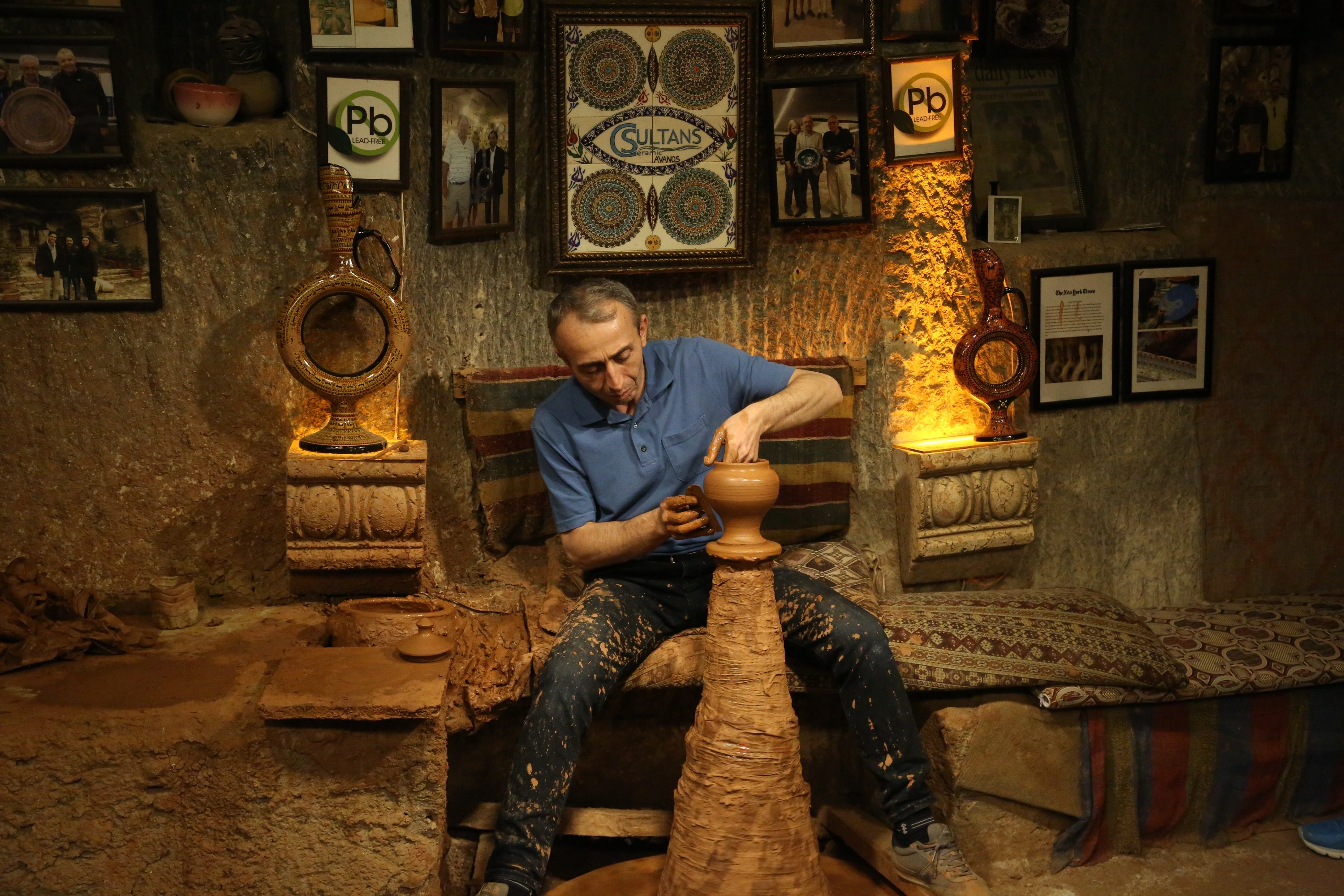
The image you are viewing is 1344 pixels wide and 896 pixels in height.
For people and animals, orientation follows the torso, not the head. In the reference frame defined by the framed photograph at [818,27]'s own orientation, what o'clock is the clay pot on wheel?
The clay pot on wheel is roughly at 12 o'clock from the framed photograph.

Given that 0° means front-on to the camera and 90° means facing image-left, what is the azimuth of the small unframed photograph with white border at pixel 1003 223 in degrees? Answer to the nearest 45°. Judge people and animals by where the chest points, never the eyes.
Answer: approximately 0°

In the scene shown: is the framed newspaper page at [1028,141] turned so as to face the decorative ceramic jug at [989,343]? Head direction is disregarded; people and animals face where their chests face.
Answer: yes

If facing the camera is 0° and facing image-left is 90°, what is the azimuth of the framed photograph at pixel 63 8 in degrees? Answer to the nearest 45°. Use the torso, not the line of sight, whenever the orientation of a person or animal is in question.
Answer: approximately 0°

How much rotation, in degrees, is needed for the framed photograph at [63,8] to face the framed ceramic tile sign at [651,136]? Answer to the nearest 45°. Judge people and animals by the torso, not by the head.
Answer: approximately 90° to its left

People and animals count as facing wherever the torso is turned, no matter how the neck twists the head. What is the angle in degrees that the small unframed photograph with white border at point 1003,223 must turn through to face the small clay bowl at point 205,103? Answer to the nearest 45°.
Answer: approximately 45° to its right

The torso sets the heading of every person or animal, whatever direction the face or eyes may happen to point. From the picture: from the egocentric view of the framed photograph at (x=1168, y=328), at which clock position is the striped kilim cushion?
The striped kilim cushion is roughly at 2 o'clock from the framed photograph.
